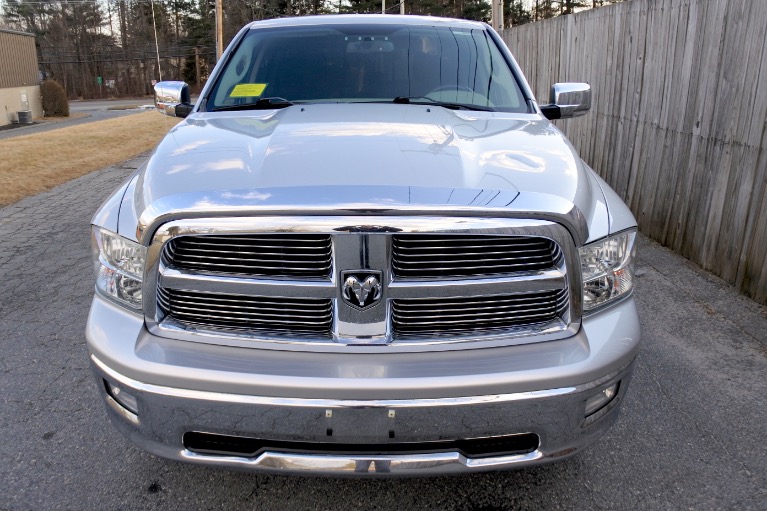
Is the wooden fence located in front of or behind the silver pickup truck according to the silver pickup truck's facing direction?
behind

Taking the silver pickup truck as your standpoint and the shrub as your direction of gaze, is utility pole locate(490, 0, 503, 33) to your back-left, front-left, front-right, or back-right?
front-right

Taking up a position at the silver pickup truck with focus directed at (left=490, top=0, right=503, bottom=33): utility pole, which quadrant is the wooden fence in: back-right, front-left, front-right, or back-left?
front-right

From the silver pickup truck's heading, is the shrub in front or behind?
behind

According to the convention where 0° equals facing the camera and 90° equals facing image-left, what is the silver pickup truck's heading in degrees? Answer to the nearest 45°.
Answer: approximately 0°

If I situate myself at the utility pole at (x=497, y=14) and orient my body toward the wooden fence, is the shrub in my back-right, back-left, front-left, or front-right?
back-right

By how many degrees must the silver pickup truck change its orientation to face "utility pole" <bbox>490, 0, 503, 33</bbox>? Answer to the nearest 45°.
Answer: approximately 180°
